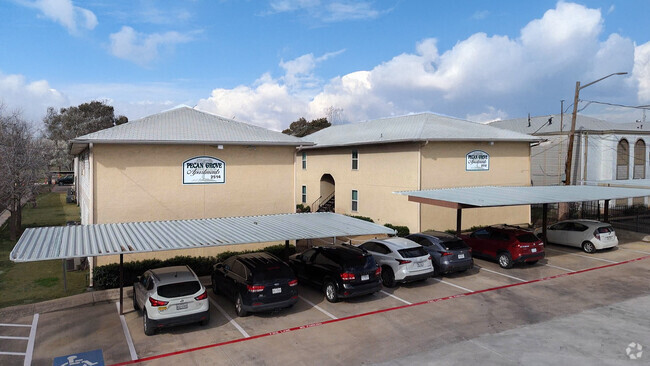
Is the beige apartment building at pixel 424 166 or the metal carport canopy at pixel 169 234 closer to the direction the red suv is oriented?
the beige apartment building

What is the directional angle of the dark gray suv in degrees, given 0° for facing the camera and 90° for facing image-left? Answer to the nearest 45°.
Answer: approximately 135°

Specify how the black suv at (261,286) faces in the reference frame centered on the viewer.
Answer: facing away from the viewer and to the left of the viewer

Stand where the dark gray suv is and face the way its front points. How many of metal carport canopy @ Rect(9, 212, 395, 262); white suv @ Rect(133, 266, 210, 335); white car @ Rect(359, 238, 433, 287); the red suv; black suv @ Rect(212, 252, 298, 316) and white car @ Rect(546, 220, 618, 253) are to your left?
4

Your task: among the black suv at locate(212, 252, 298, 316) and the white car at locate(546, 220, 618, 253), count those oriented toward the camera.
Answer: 0

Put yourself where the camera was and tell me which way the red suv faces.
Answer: facing away from the viewer and to the left of the viewer

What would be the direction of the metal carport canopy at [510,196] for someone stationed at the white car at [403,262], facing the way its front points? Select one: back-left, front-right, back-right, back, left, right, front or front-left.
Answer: right

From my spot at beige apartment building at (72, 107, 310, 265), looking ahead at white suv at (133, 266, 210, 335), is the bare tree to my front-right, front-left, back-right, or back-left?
back-right

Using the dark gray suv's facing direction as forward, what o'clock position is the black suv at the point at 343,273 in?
The black suv is roughly at 9 o'clock from the dark gray suv.
